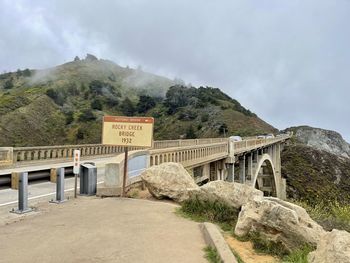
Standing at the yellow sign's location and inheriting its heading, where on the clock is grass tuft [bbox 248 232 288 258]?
The grass tuft is roughly at 11 o'clock from the yellow sign.

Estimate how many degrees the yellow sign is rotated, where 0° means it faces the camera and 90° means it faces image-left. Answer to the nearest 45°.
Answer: approximately 0°

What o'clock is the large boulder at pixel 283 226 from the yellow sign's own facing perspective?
The large boulder is roughly at 11 o'clock from the yellow sign.

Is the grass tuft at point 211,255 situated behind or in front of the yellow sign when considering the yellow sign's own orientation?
in front

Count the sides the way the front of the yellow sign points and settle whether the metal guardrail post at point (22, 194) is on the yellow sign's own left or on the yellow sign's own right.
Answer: on the yellow sign's own right

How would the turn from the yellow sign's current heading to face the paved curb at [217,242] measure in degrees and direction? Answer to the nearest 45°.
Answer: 0° — it already faces it
